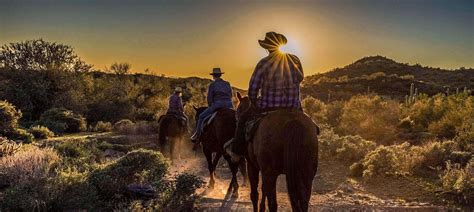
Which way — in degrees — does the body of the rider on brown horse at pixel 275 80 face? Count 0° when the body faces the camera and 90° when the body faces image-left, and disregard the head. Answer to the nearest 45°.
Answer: approximately 135°

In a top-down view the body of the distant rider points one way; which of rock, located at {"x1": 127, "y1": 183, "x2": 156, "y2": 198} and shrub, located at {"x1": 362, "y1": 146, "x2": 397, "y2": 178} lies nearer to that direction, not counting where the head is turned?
the shrub

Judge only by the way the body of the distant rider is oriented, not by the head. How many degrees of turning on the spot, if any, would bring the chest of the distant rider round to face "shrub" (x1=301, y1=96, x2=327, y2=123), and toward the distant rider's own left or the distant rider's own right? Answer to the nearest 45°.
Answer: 0° — they already face it

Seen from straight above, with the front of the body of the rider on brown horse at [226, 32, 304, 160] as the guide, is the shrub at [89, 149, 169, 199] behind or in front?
in front

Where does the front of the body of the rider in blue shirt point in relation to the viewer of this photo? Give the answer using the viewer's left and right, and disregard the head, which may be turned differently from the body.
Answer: facing away from the viewer and to the left of the viewer

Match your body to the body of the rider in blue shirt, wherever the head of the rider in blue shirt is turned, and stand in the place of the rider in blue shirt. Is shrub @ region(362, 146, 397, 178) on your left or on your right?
on your right

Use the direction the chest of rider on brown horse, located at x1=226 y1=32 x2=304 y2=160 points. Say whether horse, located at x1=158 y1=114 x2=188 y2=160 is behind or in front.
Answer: in front

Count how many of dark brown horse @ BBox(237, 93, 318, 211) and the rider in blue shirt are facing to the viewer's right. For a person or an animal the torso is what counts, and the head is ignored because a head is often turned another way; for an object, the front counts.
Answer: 0
